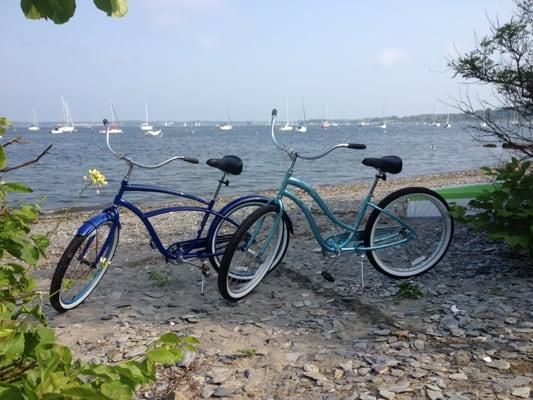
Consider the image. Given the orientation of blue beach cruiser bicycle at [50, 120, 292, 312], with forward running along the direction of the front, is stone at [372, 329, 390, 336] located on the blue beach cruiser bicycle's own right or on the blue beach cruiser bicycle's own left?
on the blue beach cruiser bicycle's own left

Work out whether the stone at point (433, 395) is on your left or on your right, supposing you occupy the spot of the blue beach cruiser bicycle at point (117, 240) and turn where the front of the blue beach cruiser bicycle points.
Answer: on your left

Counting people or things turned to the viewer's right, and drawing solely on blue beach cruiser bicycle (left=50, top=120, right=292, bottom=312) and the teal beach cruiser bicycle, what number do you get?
0

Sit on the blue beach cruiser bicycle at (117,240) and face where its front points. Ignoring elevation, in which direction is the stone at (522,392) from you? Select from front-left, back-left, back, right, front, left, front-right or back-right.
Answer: left

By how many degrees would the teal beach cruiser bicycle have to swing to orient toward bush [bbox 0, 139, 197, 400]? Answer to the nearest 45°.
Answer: approximately 45° to its left

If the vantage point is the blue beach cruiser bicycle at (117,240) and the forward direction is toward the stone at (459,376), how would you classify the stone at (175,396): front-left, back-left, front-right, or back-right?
front-right

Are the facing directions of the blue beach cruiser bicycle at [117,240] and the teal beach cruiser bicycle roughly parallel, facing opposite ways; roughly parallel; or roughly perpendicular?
roughly parallel

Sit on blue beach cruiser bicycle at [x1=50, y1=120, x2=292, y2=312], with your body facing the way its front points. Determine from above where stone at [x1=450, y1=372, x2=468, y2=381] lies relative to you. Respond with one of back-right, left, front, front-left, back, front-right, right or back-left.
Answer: left

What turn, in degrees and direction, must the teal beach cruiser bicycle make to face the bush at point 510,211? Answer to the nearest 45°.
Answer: approximately 135° to its left

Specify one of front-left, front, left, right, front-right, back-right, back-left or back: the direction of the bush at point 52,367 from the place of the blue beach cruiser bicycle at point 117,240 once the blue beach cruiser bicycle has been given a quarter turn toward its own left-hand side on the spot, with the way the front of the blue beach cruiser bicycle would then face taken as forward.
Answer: front-right

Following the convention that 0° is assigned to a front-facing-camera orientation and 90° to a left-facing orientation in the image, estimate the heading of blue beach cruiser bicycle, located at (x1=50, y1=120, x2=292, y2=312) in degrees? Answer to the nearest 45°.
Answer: approximately 45°

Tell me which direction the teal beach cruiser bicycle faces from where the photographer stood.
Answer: facing the viewer and to the left of the viewer

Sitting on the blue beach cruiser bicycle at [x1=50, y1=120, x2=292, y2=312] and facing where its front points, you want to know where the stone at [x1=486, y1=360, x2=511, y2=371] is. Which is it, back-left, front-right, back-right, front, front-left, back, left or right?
left

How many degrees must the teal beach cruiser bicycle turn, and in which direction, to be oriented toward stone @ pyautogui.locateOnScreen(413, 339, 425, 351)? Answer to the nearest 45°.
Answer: approximately 45° to its left

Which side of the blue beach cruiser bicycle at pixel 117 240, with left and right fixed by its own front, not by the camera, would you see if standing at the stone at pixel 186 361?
left
